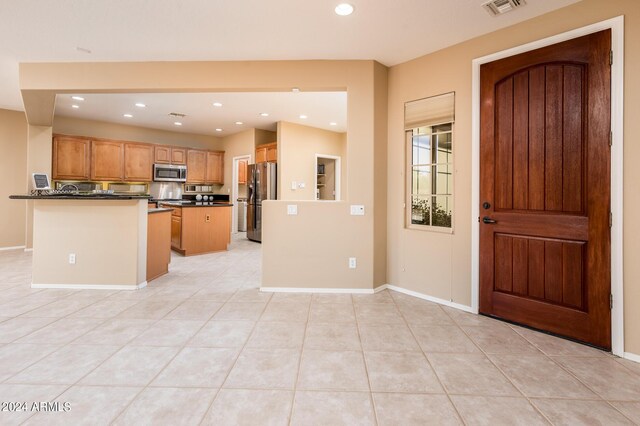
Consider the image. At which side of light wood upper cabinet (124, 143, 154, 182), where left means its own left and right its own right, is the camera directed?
front

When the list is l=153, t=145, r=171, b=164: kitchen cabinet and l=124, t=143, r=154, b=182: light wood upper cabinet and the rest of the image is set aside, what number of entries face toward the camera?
2

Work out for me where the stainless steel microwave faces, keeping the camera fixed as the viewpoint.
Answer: facing the viewer

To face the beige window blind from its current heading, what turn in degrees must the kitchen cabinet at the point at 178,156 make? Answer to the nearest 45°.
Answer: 0° — it already faces it

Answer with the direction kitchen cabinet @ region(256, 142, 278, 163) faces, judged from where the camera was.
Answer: facing the viewer and to the left of the viewer

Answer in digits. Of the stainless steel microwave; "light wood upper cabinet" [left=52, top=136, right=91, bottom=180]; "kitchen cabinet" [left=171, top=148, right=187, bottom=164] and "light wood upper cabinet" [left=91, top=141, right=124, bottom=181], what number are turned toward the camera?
4

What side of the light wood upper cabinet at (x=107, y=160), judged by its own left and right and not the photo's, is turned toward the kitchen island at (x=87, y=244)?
front

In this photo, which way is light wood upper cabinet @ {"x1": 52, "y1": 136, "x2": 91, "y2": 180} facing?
toward the camera

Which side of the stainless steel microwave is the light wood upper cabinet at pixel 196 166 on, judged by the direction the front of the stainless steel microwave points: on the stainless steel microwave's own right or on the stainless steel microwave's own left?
on the stainless steel microwave's own left

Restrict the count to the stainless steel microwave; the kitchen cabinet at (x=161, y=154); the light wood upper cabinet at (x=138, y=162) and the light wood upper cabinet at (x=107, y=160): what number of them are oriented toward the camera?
4

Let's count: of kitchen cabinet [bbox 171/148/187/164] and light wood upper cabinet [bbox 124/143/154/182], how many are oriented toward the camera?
2

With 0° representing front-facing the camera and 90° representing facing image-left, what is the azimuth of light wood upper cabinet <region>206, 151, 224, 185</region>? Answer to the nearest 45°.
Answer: approximately 0°

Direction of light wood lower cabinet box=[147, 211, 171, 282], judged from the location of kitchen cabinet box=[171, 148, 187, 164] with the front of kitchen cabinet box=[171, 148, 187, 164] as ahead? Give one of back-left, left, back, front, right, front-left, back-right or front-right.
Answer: front

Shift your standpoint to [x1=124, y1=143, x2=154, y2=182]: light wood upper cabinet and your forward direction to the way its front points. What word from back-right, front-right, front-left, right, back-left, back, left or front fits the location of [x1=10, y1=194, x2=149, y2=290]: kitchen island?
front
